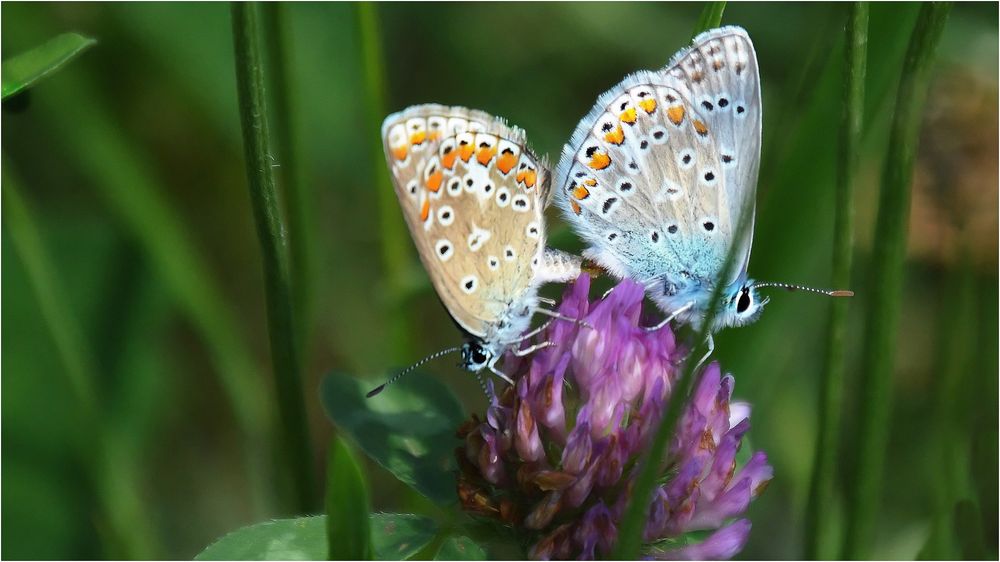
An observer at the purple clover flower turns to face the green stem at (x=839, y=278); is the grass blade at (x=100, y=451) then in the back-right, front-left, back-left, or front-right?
back-left

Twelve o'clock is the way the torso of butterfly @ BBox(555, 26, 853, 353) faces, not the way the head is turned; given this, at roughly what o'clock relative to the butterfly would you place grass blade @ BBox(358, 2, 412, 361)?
The grass blade is roughly at 7 o'clock from the butterfly.

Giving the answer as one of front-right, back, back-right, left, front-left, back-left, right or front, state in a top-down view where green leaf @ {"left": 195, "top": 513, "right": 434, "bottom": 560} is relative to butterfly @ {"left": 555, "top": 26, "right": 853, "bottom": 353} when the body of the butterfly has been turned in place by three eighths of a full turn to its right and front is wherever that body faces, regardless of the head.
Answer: front

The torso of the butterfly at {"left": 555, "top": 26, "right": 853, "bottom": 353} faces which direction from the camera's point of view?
to the viewer's right

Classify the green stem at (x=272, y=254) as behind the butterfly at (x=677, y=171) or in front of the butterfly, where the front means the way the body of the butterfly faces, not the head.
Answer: behind

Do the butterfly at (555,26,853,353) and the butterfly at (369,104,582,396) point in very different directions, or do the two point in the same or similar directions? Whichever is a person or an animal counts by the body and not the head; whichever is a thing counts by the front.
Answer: very different directions

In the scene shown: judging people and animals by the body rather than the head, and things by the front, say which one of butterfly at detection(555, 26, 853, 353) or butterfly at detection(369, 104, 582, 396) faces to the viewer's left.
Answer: butterfly at detection(369, 104, 582, 396)

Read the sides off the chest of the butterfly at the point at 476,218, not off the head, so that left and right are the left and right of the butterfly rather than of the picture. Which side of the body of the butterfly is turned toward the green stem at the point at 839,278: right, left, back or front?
back

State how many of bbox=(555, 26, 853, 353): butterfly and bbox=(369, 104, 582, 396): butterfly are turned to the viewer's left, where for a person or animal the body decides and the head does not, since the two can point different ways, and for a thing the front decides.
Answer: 1

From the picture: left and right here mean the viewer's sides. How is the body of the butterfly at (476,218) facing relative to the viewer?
facing to the left of the viewer
